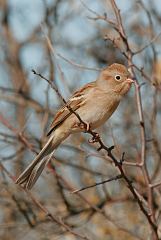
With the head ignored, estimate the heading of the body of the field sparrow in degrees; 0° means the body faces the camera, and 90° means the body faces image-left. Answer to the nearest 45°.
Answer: approximately 270°
